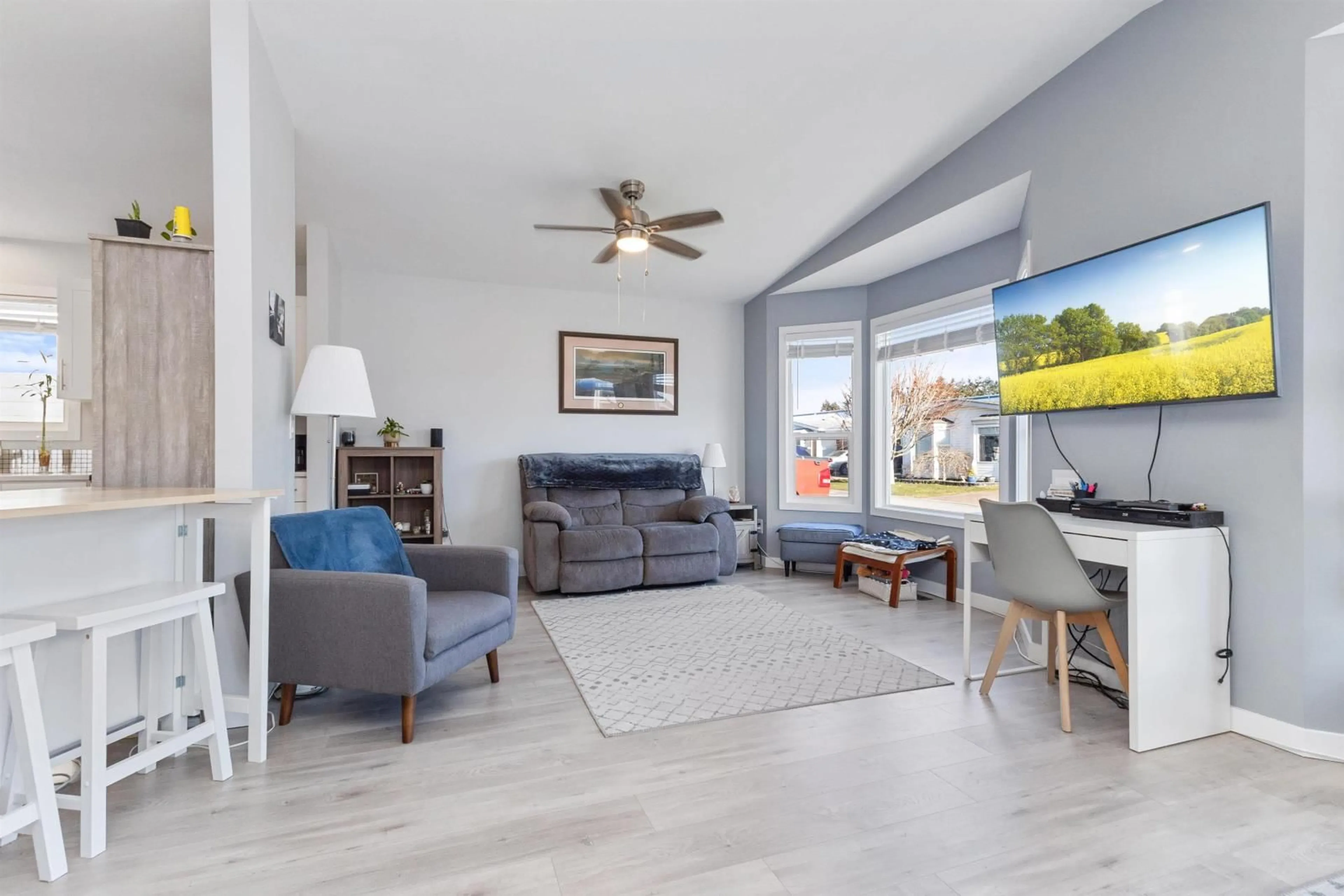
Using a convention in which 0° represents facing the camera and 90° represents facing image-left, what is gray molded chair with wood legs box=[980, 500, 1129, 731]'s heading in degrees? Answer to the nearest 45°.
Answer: approximately 225°

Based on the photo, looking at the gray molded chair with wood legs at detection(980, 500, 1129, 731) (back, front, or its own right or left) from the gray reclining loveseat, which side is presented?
left

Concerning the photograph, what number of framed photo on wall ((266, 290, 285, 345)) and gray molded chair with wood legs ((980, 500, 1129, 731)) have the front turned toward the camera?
0

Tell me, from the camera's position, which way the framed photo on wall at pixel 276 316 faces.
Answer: facing to the right of the viewer

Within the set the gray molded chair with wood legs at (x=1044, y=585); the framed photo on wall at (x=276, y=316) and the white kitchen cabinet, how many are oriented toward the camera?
1

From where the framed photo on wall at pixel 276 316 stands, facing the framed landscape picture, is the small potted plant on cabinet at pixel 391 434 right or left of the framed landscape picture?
left

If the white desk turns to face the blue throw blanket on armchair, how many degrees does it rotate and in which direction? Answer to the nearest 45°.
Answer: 0° — it already faces it

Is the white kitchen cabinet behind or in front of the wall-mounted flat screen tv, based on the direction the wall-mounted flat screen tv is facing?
in front

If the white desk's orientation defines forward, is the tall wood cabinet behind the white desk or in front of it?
in front

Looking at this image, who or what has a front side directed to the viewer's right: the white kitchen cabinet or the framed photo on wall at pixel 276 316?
the framed photo on wall

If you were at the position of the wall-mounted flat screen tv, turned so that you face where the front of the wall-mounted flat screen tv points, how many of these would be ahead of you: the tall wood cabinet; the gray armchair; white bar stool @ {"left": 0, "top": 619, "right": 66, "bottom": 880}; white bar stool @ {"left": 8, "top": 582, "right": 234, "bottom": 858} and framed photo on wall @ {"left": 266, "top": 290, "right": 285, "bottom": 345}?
5

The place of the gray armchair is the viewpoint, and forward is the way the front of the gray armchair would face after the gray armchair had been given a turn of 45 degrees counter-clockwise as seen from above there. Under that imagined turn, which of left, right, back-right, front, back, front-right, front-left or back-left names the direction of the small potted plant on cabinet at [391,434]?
left

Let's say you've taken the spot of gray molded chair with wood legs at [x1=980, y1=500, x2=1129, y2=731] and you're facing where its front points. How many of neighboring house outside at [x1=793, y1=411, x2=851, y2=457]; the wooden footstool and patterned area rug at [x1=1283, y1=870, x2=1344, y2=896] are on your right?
1

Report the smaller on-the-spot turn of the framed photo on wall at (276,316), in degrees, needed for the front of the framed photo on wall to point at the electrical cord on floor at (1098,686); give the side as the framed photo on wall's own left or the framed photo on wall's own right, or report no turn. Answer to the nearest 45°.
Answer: approximately 45° to the framed photo on wall's own right

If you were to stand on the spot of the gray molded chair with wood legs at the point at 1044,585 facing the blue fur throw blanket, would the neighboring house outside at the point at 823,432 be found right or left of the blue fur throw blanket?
right
